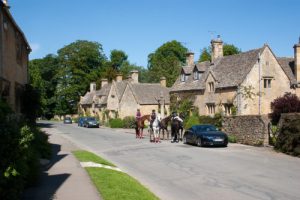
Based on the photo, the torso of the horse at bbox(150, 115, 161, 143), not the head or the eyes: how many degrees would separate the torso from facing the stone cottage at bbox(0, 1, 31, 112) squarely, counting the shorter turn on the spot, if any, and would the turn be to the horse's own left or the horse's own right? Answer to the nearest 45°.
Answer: approximately 90° to the horse's own right

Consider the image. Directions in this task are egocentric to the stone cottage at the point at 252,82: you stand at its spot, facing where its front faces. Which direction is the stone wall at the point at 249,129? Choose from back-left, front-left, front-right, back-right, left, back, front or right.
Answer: front-left

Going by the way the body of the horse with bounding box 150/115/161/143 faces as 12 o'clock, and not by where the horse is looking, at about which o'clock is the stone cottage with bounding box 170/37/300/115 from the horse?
The stone cottage is roughly at 9 o'clock from the horse.

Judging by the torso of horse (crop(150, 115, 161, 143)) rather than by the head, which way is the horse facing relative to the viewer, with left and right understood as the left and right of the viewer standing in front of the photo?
facing the viewer and to the right of the viewer

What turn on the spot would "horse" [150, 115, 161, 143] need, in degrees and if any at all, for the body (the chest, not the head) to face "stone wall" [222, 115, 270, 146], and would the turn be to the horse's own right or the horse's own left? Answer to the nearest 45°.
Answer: approximately 45° to the horse's own left

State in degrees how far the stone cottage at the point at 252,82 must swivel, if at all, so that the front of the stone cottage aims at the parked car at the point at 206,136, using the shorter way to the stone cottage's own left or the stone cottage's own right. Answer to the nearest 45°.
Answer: approximately 45° to the stone cottage's own left

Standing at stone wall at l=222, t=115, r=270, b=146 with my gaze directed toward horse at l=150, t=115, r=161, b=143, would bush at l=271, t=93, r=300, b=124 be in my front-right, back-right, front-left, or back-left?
back-right

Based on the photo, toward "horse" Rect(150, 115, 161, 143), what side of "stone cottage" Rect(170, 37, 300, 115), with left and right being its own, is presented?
front

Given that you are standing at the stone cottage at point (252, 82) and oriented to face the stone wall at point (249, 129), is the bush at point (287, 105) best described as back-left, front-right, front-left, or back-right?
front-left
